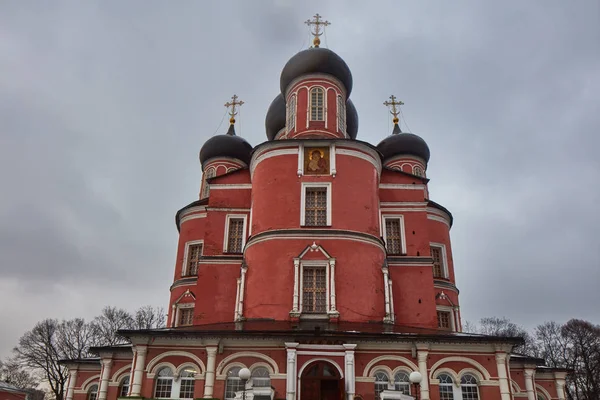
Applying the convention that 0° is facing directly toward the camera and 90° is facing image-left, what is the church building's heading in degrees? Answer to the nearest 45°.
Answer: approximately 0°

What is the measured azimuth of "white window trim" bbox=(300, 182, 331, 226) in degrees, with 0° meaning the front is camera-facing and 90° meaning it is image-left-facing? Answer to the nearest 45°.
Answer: approximately 0°
